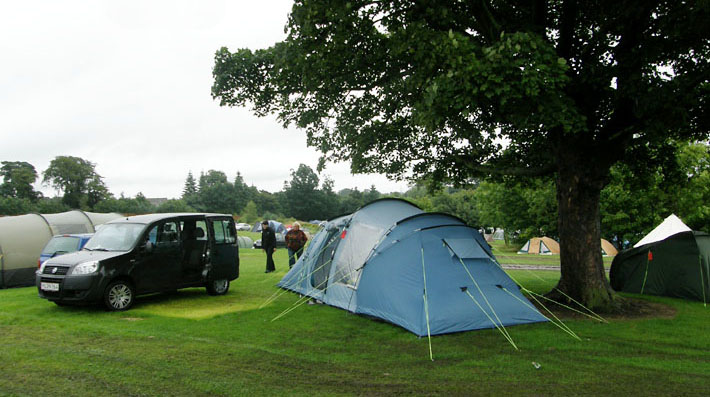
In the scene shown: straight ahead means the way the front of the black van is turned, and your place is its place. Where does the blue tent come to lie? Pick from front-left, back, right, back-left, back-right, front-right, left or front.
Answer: left

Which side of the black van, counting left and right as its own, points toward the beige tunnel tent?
right

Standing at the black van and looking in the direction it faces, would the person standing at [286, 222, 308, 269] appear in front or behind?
behind

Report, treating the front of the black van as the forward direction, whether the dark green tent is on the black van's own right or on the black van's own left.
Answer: on the black van's own left

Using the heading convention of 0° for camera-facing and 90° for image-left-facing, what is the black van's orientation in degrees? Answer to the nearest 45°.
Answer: approximately 45°

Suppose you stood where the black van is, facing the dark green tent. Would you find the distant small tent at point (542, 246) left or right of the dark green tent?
left

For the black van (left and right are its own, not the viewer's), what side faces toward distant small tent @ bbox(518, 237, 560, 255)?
back

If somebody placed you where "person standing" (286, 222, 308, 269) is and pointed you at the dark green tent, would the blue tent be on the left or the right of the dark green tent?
right
